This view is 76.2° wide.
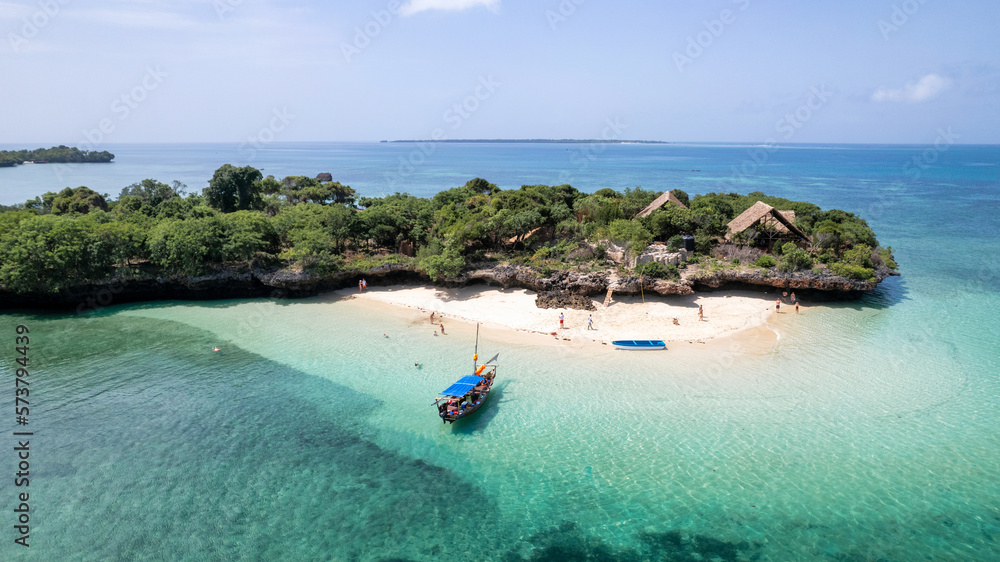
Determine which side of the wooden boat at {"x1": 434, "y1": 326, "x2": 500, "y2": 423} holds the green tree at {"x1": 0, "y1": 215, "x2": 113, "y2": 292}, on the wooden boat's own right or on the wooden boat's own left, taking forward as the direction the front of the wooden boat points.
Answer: on the wooden boat's own left

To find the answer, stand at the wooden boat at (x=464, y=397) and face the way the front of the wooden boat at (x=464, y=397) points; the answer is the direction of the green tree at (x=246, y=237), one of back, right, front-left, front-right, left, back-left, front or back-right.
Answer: left

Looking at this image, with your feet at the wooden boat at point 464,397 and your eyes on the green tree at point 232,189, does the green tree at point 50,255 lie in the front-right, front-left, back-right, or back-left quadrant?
front-left

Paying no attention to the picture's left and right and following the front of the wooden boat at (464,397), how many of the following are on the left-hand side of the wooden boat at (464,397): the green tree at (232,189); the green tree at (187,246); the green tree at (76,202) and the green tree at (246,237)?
4

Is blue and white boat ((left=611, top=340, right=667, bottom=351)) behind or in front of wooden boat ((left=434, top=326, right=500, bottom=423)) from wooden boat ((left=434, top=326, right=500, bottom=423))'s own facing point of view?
in front

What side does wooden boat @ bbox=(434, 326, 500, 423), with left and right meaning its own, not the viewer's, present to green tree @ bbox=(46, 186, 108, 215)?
left

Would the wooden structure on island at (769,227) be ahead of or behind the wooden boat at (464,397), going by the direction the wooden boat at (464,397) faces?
ahead

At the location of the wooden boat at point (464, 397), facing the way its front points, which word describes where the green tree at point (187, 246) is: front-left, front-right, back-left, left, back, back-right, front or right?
left

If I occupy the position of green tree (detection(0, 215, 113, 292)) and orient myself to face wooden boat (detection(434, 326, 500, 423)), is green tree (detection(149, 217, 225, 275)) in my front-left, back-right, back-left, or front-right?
front-left

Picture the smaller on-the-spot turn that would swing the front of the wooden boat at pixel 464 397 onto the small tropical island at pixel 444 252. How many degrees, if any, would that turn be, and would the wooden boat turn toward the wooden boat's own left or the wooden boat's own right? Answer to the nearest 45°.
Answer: approximately 45° to the wooden boat's own left

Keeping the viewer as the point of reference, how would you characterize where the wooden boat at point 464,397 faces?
facing away from the viewer and to the right of the viewer

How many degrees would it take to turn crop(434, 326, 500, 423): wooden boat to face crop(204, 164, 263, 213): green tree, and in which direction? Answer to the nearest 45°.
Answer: approximately 90° to its left
